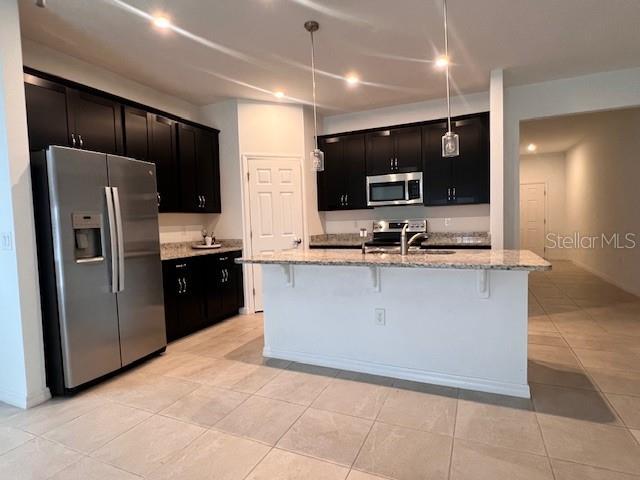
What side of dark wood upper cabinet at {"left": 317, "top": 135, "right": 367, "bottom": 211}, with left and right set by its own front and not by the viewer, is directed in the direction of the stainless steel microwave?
left

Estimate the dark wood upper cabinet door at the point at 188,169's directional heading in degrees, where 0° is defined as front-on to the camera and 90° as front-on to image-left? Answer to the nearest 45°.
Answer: approximately 315°

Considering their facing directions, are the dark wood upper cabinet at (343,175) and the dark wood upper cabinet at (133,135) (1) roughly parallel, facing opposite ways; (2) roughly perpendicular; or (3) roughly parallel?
roughly perpendicular

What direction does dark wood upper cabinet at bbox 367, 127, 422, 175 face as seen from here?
toward the camera

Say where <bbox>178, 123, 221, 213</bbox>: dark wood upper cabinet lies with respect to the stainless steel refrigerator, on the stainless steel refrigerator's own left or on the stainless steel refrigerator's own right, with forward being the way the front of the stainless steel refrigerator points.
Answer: on the stainless steel refrigerator's own left

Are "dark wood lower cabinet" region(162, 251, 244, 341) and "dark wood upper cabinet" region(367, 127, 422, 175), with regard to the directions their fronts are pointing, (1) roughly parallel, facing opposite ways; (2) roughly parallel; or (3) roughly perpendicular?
roughly perpendicular

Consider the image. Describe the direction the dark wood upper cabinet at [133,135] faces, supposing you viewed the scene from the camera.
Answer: facing the viewer and to the right of the viewer

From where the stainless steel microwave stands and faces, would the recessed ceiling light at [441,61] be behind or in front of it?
in front

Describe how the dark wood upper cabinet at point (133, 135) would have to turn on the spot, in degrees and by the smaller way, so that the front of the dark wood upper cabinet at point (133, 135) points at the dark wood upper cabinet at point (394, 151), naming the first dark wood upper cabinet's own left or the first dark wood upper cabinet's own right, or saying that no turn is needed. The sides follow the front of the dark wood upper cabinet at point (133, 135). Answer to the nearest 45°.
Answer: approximately 45° to the first dark wood upper cabinet's own left

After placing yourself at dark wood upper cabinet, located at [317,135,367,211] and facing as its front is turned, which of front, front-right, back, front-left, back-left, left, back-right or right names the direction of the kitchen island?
front

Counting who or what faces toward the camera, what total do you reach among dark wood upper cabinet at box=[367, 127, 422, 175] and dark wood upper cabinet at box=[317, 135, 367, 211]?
2

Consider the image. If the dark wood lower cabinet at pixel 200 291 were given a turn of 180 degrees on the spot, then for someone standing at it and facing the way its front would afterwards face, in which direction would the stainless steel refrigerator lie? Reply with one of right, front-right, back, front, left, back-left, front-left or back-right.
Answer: left

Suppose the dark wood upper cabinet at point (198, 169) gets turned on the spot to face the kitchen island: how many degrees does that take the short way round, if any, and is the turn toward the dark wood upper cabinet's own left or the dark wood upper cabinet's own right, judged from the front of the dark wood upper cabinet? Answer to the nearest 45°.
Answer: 0° — it already faces it

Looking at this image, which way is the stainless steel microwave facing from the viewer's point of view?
toward the camera

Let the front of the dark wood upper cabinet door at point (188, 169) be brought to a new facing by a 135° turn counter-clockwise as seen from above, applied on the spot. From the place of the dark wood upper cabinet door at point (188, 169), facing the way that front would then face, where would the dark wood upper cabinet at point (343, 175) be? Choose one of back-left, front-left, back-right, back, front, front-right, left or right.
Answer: right

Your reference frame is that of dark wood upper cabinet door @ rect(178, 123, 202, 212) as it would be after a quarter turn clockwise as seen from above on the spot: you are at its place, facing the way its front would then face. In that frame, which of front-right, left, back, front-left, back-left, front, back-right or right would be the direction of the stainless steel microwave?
back-left
